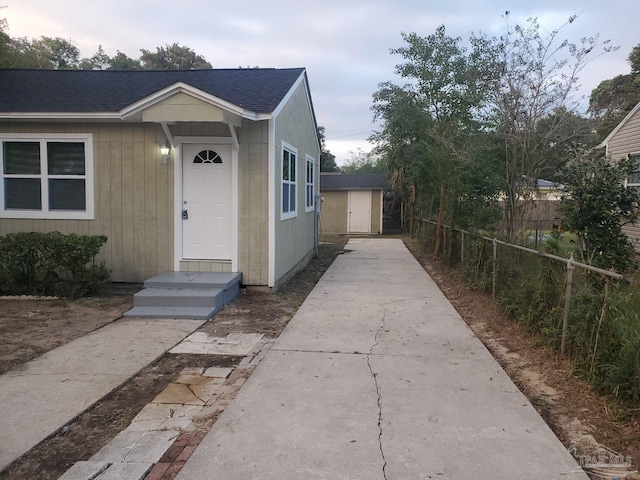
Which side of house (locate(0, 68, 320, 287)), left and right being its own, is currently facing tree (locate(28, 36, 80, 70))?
back

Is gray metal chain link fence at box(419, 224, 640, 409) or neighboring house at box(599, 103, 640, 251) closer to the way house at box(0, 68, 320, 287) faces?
the gray metal chain link fence

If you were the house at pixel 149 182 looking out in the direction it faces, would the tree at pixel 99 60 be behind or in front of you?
behind

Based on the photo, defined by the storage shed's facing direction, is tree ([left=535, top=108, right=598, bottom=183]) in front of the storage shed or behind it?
in front

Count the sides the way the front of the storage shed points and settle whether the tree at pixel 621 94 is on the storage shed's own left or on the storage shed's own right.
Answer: on the storage shed's own left

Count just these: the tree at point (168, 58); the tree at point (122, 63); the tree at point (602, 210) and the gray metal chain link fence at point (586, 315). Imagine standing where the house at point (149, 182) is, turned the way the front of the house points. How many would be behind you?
2

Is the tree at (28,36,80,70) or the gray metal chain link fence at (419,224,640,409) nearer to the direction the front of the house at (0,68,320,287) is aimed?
the gray metal chain link fence

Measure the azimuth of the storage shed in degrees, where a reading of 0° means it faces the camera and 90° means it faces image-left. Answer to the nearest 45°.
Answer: approximately 0°

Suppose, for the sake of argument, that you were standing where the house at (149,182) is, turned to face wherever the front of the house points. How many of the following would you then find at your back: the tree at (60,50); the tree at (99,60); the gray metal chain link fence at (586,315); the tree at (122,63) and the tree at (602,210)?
3

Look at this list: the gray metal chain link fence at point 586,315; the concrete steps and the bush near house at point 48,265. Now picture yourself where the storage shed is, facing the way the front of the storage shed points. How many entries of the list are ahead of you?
3

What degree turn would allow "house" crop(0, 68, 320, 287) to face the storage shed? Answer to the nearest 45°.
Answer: approximately 135° to its left

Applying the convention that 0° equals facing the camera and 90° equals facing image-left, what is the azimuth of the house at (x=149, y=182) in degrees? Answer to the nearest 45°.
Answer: approximately 0°

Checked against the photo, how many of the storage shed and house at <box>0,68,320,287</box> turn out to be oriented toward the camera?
2
